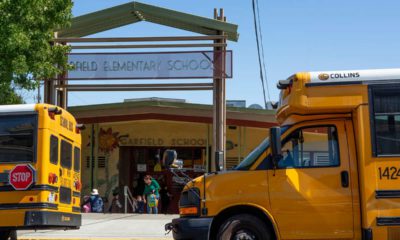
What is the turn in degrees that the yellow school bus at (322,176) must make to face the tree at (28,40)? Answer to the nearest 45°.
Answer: approximately 45° to its right

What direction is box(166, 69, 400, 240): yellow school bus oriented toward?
to the viewer's left

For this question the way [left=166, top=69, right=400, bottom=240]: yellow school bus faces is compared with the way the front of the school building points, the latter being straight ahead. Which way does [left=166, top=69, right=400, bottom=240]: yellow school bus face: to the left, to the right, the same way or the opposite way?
to the right

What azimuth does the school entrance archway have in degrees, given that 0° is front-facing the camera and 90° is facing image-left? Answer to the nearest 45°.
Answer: approximately 0°

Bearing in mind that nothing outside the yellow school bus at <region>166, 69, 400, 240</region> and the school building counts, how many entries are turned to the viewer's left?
1
